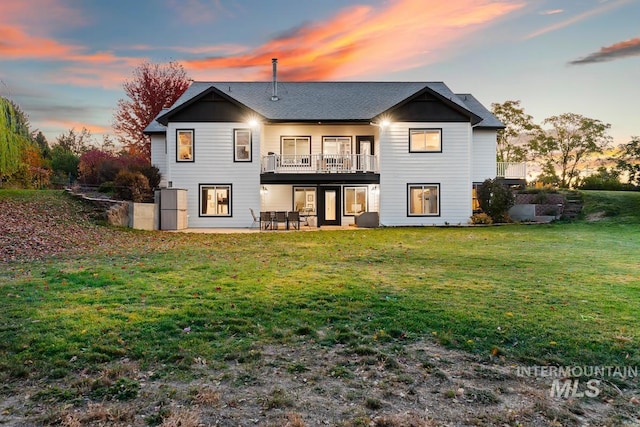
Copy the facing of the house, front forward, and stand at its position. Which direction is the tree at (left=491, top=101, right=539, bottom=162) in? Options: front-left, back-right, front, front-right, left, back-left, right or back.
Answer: back-left

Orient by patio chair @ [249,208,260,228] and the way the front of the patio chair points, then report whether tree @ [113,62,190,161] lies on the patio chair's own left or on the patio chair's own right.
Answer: on the patio chair's own left

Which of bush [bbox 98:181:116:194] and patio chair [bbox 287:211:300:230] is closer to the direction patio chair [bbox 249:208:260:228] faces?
the patio chair

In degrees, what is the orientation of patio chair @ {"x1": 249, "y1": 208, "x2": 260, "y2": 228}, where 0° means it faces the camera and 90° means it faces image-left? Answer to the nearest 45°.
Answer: approximately 270°

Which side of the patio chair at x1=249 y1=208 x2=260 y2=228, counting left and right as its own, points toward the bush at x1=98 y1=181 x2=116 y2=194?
back

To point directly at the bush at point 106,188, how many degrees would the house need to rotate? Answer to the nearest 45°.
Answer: approximately 90° to its right

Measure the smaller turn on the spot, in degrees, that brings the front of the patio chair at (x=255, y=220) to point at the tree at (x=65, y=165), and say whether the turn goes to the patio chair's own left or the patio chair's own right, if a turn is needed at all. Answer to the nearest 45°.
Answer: approximately 135° to the patio chair's own left

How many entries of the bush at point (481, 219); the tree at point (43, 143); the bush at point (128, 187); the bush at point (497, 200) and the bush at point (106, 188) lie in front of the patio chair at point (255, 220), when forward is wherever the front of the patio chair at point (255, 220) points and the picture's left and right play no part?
2
